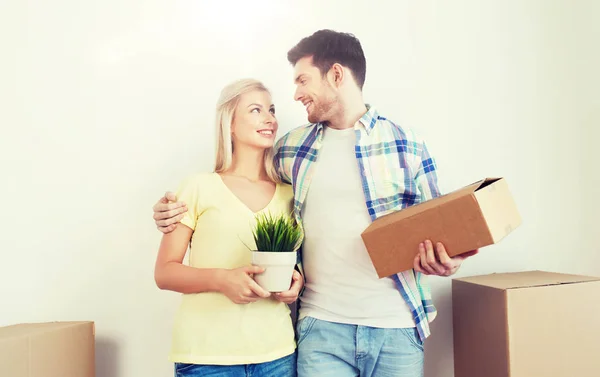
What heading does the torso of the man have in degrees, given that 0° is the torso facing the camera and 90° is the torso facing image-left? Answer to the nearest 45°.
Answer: approximately 0°

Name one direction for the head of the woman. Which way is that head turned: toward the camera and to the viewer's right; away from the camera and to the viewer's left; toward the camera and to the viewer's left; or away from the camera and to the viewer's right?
toward the camera and to the viewer's right
